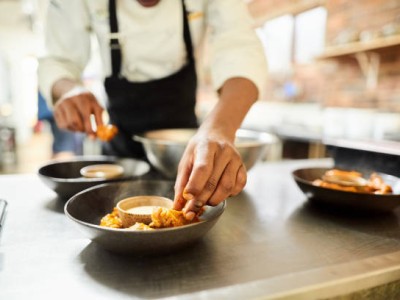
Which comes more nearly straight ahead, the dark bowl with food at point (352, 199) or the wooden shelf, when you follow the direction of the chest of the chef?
the dark bowl with food

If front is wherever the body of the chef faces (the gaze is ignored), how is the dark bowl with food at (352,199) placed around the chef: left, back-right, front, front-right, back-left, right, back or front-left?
front-left

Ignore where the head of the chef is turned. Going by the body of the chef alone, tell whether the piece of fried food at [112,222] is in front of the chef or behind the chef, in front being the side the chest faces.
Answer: in front

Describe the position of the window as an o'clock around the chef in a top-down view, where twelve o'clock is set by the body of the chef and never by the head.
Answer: The window is roughly at 7 o'clock from the chef.

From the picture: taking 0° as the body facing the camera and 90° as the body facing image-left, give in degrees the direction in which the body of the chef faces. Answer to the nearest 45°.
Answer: approximately 0°

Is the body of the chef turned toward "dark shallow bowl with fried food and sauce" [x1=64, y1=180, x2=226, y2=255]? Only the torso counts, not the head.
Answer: yes

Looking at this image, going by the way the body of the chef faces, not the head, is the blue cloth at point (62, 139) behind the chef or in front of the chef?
behind

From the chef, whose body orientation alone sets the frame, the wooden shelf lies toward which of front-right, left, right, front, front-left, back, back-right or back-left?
back-left
